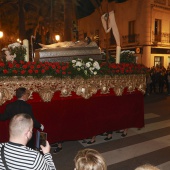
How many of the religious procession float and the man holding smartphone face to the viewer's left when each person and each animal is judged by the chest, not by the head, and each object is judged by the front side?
1

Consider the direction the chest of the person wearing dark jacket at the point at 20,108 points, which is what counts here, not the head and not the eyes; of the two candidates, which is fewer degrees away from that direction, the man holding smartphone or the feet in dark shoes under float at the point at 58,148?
the feet in dark shoes under float

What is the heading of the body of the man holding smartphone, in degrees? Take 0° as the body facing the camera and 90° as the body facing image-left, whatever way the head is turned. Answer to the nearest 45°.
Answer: approximately 225°

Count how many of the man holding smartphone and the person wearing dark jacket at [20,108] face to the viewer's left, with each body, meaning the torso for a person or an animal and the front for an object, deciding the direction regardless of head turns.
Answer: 0

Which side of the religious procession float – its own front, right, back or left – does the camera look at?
left

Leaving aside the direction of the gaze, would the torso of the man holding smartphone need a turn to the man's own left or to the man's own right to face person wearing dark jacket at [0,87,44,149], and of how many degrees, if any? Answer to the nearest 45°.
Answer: approximately 45° to the man's own left

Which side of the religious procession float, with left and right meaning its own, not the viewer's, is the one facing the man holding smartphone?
left

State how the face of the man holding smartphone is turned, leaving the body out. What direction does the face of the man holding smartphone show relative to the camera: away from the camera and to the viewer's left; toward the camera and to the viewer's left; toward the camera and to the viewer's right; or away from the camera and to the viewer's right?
away from the camera and to the viewer's right

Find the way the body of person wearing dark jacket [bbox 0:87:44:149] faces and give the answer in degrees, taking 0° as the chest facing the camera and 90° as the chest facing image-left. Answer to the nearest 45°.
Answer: approximately 225°

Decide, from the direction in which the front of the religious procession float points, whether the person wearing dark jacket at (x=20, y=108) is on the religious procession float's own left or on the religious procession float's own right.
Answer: on the religious procession float's own left
